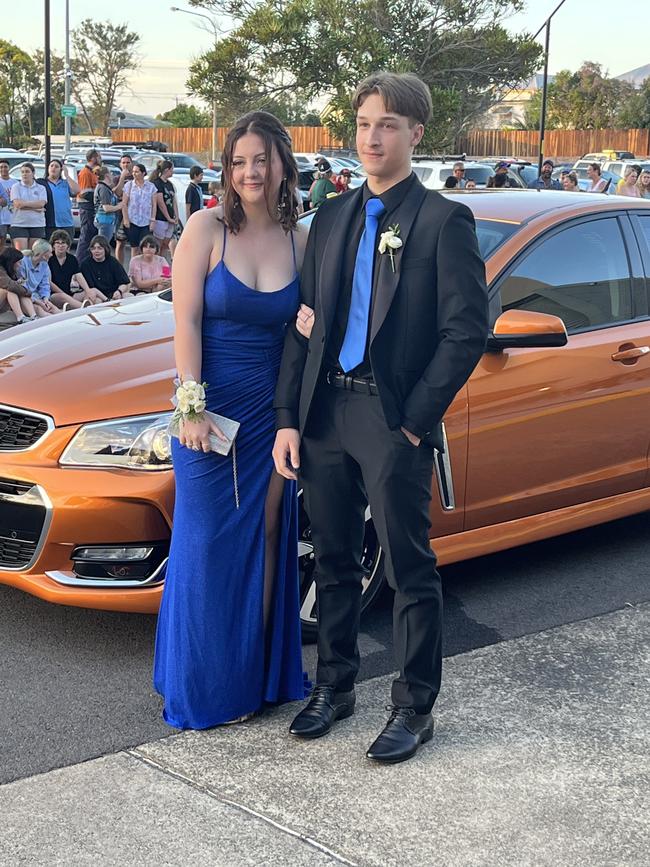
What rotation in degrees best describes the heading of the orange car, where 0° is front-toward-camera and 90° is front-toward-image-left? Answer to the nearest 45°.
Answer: approximately 45°

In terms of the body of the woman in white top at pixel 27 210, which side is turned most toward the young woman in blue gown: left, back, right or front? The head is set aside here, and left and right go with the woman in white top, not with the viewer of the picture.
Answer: front

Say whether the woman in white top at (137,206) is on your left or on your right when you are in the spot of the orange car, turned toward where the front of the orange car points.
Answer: on your right

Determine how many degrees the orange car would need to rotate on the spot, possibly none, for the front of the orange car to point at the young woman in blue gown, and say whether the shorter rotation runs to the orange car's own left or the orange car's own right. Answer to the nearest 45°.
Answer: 0° — it already faces them

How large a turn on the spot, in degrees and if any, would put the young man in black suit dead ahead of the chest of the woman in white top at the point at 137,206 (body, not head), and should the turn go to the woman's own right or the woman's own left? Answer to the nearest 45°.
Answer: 0° — they already face them

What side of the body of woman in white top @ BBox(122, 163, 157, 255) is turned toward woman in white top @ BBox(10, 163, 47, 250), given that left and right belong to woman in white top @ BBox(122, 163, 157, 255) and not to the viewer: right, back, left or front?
right

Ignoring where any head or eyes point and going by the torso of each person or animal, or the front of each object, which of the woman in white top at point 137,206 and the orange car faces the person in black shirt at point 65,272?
the woman in white top

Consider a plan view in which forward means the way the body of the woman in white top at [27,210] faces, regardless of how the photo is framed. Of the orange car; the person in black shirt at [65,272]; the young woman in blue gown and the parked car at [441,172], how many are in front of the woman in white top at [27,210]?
3

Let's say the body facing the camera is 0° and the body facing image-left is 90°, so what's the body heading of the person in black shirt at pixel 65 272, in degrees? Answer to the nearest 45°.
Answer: approximately 0°
